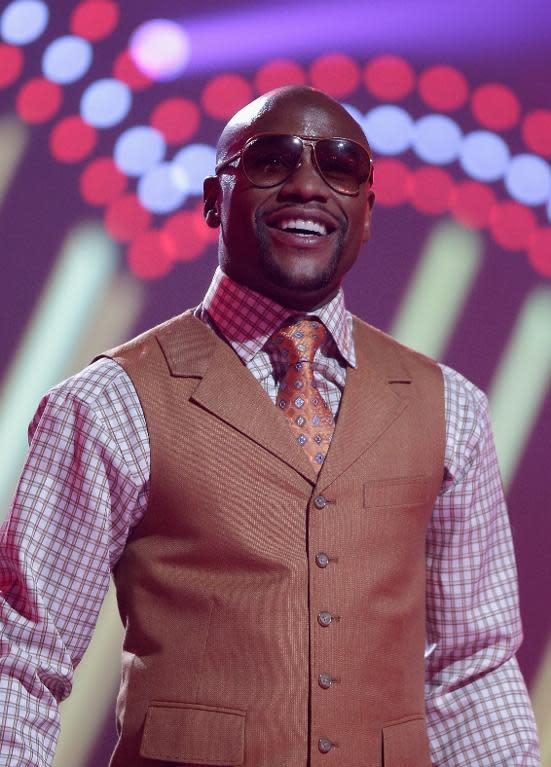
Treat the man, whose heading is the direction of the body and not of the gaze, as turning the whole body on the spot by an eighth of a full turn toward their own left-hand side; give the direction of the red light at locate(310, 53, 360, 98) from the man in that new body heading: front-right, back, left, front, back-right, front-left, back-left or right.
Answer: left

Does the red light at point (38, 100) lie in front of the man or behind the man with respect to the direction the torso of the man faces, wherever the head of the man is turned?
behind

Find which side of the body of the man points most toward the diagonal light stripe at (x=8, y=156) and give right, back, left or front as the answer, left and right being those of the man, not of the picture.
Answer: back

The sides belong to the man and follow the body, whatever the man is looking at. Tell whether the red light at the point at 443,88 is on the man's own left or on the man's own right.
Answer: on the man's own left

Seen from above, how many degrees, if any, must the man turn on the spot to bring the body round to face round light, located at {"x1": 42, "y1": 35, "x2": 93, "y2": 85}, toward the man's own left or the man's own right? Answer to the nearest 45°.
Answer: approximately 180°

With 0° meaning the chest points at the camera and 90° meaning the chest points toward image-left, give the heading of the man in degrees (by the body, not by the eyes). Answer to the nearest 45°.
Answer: approximately 315°

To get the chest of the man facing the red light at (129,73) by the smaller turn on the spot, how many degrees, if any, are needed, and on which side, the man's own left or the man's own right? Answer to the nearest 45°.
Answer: approximately 180°

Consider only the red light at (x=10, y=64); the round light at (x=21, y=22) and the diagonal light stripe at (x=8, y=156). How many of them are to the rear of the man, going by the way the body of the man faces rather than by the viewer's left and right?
3

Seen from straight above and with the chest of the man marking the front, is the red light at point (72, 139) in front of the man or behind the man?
behind

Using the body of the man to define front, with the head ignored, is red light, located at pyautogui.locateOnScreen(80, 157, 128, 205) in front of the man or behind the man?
behind

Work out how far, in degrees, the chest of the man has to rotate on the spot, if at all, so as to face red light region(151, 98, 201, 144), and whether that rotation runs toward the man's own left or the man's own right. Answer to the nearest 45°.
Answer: approximately 135° to the man's own left

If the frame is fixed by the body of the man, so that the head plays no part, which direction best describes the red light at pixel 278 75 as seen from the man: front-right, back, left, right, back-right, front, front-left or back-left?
back-left
